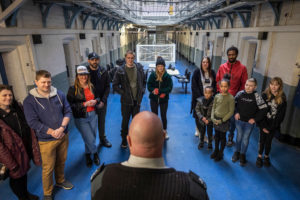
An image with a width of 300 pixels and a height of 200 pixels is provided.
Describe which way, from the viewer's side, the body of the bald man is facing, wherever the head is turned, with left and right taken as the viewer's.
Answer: facing away from the viewer

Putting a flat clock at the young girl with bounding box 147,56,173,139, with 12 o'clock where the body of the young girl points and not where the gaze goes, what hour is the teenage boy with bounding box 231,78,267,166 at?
The teenage boy is roughly at 10 o'clock from the young girl.

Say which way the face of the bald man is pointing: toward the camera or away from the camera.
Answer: away from the camera

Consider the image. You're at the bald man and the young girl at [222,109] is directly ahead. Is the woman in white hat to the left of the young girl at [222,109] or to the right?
left

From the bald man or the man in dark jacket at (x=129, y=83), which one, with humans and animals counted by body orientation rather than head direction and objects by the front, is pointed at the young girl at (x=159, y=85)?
the bald man

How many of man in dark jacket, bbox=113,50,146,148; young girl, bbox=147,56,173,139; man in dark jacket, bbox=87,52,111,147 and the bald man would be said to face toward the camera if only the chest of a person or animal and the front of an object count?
3
